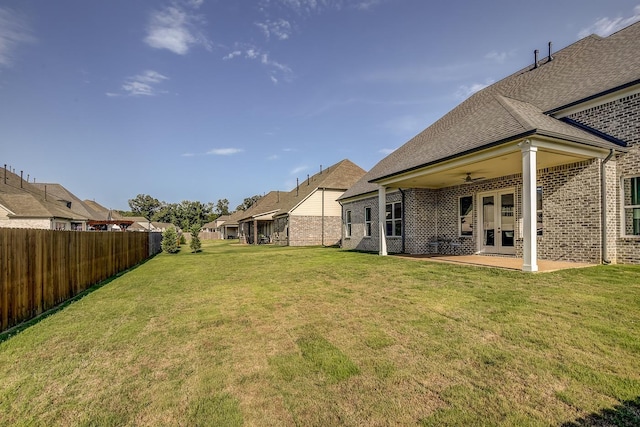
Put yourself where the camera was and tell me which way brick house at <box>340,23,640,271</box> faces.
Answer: facing away from the viewer and to the right of the viewer

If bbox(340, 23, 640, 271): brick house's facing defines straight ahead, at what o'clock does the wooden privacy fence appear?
The wooden privacy fence is roughly at 6 o'clock from the brick house.

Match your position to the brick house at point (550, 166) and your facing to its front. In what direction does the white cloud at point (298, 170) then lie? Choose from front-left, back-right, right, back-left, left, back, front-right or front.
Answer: left

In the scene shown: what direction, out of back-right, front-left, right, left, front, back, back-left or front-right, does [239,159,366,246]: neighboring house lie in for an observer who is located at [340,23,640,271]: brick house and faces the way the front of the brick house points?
left

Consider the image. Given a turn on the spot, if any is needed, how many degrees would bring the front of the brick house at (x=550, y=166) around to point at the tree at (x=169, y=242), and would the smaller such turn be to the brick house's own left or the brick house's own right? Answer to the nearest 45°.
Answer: approximately 135° to the brick house's own left

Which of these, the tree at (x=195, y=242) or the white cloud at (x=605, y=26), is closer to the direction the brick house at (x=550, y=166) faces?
the white cloud

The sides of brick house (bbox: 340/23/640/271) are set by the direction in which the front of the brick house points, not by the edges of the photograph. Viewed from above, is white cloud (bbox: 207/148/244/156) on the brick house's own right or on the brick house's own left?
on the brick house's own left
